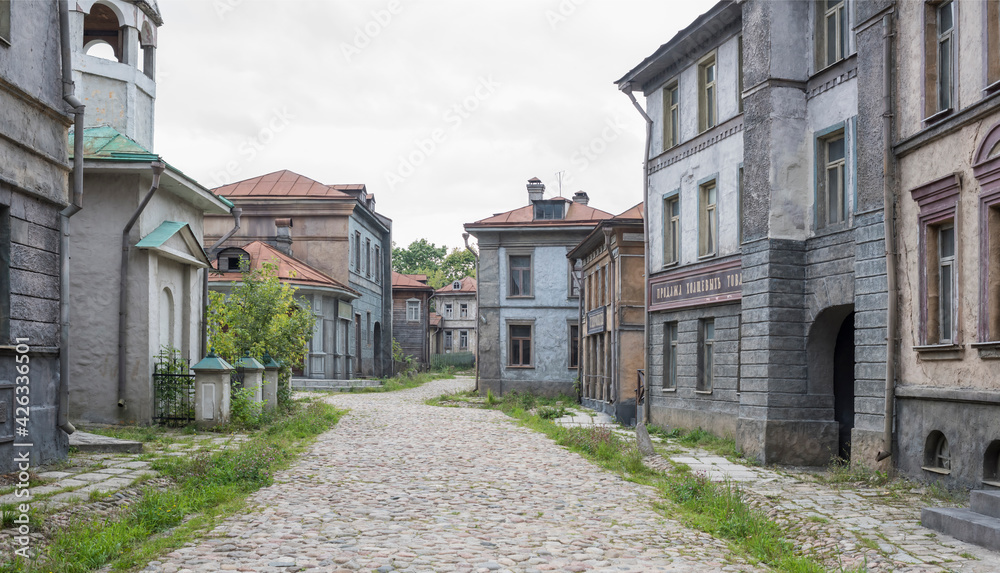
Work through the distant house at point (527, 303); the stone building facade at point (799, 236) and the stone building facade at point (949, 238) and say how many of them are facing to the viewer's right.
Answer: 0

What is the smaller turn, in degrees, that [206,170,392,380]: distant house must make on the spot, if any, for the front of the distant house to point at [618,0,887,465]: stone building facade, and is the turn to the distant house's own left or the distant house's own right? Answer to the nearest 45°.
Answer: approximately 90° to the distant house's own right

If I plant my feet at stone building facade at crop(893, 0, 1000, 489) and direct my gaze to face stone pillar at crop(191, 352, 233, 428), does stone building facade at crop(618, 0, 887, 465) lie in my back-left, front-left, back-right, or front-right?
front-right

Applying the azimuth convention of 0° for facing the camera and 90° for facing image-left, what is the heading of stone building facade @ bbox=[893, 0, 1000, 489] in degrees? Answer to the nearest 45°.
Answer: approximately 45°

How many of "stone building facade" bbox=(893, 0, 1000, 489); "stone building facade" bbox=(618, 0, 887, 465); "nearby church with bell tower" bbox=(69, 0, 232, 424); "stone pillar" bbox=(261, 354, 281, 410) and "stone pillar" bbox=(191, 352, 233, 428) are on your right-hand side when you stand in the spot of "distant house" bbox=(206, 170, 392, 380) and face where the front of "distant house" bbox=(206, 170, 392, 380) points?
5

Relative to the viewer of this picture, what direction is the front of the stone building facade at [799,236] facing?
facing the viewer and to the left of the viewer

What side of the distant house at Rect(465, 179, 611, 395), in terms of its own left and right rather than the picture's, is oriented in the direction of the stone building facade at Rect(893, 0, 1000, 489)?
front

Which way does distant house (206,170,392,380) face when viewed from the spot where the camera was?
facing to the right of the viewer
